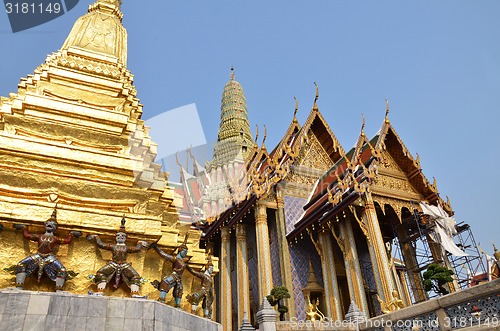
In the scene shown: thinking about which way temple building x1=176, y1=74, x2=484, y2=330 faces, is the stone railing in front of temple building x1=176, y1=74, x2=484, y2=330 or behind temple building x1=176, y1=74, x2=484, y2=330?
in front

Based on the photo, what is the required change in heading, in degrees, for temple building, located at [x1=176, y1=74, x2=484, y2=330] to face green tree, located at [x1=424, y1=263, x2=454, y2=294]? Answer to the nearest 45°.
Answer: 0° — it already faces it

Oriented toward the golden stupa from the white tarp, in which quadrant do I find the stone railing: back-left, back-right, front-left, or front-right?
front-left

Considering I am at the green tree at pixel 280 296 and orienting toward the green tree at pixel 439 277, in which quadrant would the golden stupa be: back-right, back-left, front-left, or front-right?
back-right

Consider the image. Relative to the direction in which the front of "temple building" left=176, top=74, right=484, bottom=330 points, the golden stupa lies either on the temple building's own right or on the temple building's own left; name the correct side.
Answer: on the temple building's own right

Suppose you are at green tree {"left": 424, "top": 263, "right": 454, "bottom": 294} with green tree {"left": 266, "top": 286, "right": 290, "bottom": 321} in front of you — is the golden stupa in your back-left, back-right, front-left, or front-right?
front-left
